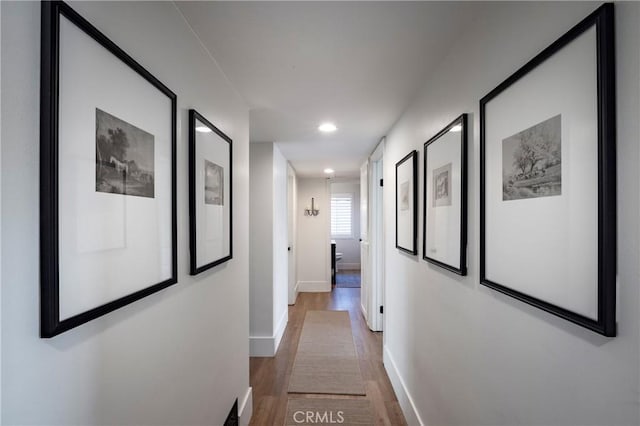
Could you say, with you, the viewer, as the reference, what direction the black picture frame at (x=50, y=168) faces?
facing the viewer and to the right of the viewer

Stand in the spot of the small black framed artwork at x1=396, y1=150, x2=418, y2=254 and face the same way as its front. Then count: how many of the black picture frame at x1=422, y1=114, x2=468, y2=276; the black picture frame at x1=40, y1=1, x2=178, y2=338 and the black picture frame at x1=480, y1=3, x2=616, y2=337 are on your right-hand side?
0

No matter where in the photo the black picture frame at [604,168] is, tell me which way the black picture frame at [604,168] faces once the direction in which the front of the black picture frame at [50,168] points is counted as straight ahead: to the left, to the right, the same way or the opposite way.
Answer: the opposite way

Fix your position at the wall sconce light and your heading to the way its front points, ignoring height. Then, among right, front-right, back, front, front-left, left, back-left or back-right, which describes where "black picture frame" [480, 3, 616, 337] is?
front

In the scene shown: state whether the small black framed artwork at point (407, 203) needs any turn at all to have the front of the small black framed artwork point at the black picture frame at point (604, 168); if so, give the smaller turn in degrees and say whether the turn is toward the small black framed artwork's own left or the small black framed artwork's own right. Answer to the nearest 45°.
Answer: approximately 90° to the small black framed artwork's own left

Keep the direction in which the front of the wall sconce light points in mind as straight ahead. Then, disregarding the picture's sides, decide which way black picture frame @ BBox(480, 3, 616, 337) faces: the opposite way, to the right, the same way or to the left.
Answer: to the right

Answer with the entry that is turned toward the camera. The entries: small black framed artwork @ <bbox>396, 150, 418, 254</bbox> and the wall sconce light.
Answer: the wall sconce light

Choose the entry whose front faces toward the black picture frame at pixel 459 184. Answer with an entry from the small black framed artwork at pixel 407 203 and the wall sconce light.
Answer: the wall sconce light

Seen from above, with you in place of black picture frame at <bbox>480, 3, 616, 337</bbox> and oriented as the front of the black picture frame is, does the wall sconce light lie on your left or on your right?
on your right

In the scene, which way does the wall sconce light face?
toward the camera

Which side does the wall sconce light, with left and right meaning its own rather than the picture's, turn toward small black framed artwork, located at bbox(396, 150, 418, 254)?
front

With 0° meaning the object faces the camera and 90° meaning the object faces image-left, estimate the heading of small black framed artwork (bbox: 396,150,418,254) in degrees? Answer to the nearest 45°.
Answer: approximately 90°

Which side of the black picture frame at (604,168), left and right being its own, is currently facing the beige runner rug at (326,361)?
right

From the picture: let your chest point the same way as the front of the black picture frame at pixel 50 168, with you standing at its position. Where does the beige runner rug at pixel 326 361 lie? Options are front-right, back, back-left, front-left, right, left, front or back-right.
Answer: left

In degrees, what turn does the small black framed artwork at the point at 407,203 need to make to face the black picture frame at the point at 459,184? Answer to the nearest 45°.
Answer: approximately 90° to its left

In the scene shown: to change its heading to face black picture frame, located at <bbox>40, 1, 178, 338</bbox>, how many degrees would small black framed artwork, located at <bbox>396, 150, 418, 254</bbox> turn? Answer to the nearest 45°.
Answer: approximately 90° to its left
